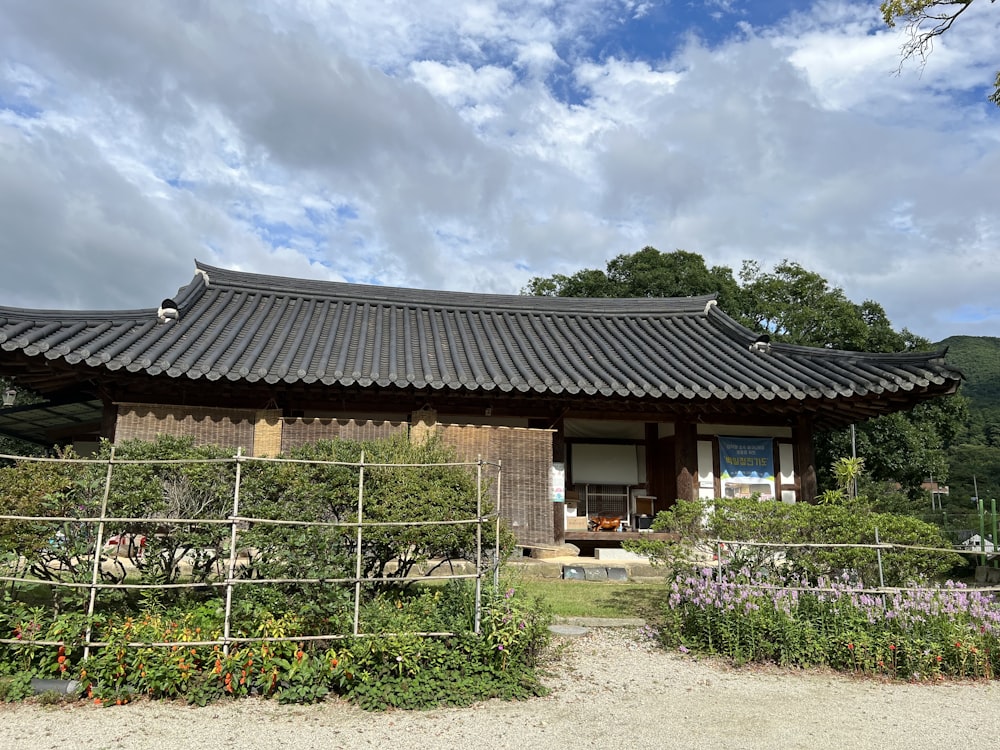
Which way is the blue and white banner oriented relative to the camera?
toward the camera

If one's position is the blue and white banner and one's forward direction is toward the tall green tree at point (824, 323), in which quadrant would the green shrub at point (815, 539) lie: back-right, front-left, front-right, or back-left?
back-right

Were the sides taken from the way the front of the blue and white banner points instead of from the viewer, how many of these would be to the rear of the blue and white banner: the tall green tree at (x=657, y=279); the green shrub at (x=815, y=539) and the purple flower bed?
1

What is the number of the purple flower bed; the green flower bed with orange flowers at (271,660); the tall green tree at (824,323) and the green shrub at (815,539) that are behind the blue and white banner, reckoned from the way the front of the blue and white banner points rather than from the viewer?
1

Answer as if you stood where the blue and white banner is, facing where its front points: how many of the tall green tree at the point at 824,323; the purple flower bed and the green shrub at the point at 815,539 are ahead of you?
2

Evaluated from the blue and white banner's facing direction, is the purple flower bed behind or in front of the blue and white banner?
in front

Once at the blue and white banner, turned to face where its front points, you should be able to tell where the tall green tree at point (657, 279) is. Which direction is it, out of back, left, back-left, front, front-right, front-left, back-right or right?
back

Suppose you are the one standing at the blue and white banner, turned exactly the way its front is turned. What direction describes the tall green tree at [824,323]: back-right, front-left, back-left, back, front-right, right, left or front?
back

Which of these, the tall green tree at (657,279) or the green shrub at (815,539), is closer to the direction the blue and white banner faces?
the green shrub

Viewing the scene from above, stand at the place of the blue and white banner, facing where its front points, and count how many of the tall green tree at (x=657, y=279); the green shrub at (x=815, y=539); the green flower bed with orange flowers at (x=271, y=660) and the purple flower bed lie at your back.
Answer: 1

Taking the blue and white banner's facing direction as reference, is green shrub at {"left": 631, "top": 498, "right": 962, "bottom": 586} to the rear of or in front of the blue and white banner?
in front
